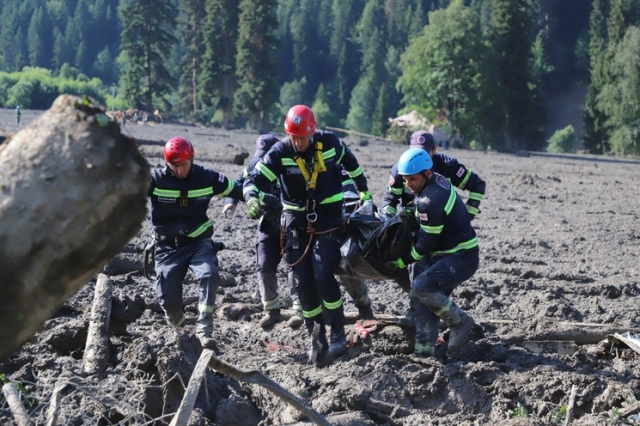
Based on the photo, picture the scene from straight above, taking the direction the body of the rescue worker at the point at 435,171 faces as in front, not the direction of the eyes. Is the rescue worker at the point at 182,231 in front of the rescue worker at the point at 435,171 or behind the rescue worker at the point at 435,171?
in front

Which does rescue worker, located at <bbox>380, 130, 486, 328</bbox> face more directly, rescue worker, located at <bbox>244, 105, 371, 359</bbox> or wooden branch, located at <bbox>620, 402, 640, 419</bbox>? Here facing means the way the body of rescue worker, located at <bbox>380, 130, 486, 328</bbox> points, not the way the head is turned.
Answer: the rescue worker

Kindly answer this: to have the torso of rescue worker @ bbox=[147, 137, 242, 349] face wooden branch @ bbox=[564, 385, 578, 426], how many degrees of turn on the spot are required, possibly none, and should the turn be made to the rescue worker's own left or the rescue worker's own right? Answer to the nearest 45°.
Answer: approximately 45° to the rescue worker's own left

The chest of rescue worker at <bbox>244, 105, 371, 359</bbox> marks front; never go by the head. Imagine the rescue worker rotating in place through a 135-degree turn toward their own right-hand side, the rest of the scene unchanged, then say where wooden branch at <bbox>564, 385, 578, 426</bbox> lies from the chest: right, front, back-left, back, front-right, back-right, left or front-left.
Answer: back

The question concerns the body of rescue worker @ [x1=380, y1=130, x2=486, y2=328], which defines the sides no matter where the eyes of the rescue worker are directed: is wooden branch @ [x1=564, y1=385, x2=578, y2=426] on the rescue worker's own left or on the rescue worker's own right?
on the rescue worker's own left

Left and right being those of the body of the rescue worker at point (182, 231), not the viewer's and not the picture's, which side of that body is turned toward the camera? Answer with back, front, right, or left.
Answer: front

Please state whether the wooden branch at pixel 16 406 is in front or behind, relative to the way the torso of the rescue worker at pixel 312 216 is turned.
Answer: in front

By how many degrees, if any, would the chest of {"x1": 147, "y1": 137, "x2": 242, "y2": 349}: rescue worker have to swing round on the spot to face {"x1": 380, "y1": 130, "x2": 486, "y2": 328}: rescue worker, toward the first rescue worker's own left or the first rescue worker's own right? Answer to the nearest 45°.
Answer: approximately 90° to the first rescue worker's own left

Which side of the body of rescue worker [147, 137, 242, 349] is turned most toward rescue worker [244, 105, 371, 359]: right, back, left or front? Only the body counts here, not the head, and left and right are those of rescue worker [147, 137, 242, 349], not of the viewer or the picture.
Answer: left

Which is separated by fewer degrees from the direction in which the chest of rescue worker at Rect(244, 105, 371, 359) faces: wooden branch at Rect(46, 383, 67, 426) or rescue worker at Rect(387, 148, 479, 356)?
the wooden branch

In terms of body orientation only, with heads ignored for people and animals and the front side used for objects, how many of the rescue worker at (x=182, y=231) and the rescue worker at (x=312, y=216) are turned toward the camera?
2

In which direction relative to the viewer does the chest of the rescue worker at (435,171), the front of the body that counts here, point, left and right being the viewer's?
facing the viewer and to the left of the viewer
